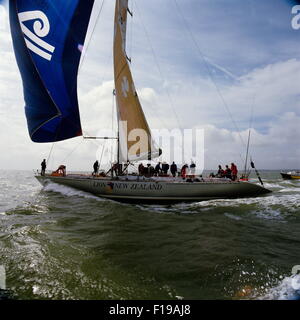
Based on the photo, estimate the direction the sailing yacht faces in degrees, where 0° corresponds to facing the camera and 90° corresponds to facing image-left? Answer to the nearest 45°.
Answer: approximately 90°
